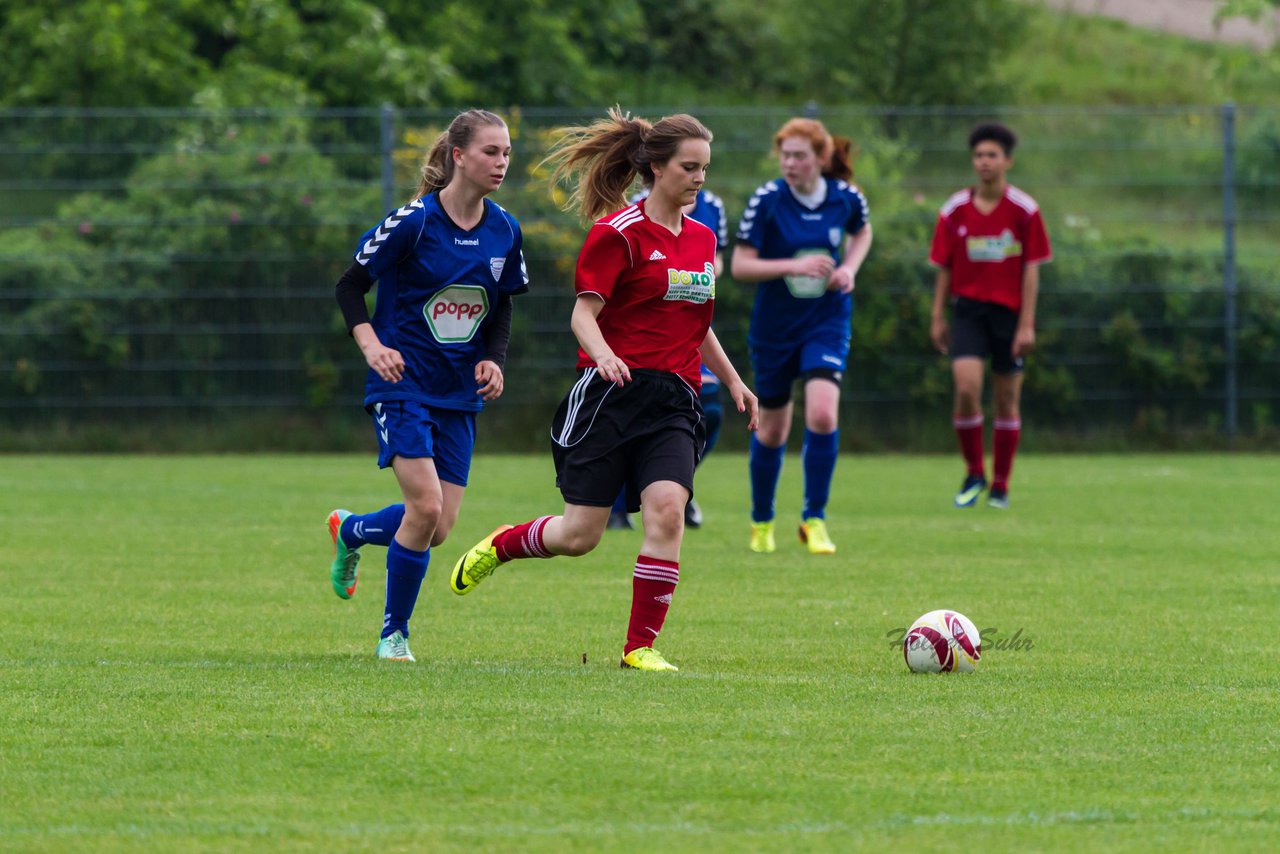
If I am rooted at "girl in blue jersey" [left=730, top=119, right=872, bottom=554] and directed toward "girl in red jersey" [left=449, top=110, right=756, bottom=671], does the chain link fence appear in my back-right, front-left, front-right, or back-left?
back-right

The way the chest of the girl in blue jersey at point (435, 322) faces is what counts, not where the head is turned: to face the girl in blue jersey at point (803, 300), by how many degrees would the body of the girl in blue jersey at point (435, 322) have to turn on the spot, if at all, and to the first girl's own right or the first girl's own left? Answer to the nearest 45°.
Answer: approximately 90° to the first girl's own left

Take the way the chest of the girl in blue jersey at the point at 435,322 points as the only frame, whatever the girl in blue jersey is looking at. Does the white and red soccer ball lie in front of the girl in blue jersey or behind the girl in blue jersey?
in front

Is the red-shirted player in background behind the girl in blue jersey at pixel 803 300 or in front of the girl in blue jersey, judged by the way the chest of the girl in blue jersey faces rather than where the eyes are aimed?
behind

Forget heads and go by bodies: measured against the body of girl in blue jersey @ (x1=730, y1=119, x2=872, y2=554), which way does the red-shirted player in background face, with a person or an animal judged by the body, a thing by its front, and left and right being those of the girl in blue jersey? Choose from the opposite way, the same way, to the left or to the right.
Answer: the same way

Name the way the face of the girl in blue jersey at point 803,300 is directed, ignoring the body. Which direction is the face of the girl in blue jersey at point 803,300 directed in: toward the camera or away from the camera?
toward the camera

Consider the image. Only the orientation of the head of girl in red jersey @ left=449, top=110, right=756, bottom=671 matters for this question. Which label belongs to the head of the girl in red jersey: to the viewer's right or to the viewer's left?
to the viewer's right

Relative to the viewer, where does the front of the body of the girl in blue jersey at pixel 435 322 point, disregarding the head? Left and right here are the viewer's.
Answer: facing the viewer and to the right of the viewer

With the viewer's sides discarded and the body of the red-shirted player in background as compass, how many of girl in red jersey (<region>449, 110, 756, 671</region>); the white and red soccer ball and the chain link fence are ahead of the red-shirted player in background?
2

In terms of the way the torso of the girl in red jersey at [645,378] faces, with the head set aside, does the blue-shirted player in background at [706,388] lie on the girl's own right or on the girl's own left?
on the girl's own left

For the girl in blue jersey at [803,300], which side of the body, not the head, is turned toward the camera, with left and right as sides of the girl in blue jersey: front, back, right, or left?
front

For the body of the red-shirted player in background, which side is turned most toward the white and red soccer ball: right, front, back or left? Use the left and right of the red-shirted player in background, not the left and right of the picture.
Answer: front

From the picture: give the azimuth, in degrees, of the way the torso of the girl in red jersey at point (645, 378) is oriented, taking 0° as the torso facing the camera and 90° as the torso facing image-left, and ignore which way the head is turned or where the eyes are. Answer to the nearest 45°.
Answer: approximately 315°

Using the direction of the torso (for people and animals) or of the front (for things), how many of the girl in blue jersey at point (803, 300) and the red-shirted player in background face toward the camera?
2

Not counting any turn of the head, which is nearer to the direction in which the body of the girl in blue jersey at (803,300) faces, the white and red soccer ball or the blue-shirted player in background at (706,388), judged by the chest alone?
the white and red soccer ball

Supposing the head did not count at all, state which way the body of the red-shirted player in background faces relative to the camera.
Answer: toward the camera
